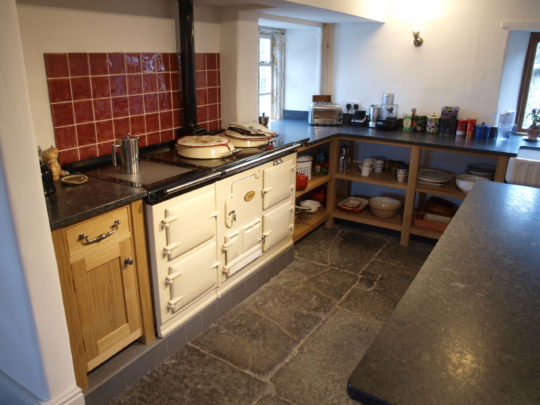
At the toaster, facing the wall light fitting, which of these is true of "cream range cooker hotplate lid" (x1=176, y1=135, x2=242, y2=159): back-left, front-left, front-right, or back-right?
back-right

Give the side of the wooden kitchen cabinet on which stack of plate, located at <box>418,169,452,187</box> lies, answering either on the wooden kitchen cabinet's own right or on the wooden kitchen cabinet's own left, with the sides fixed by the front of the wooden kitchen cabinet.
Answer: on the wooden kitchen cabinet's own left

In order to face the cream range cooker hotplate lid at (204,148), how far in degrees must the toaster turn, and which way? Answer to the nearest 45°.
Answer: approximately 45° to its right

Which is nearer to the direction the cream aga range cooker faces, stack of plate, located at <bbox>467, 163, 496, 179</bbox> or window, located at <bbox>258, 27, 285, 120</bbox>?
the stack of plate

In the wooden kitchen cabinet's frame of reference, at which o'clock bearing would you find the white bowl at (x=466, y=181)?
The white bowl is roughly at 10 o'clock from the wooden kitchen cabinet.

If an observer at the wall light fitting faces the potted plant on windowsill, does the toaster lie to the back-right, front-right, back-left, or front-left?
back-right

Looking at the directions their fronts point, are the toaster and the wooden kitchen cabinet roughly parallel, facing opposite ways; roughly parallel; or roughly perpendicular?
roughly perpendicular

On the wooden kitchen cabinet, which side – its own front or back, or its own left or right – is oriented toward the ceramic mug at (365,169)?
left
